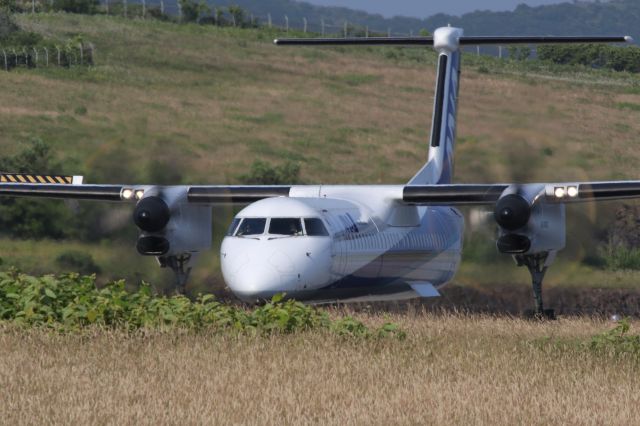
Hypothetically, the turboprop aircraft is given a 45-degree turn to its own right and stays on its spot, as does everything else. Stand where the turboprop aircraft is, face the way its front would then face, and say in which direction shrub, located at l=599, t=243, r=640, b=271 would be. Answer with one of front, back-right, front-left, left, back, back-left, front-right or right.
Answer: back

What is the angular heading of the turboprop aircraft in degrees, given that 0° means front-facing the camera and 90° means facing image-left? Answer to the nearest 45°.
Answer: approximately 0°

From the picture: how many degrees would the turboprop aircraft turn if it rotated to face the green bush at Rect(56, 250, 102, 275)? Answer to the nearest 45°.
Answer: approximately 135° to its right

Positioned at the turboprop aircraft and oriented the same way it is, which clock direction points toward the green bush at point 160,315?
The green bush is roughly at 1 o'clock from the turboprop aircraft.
